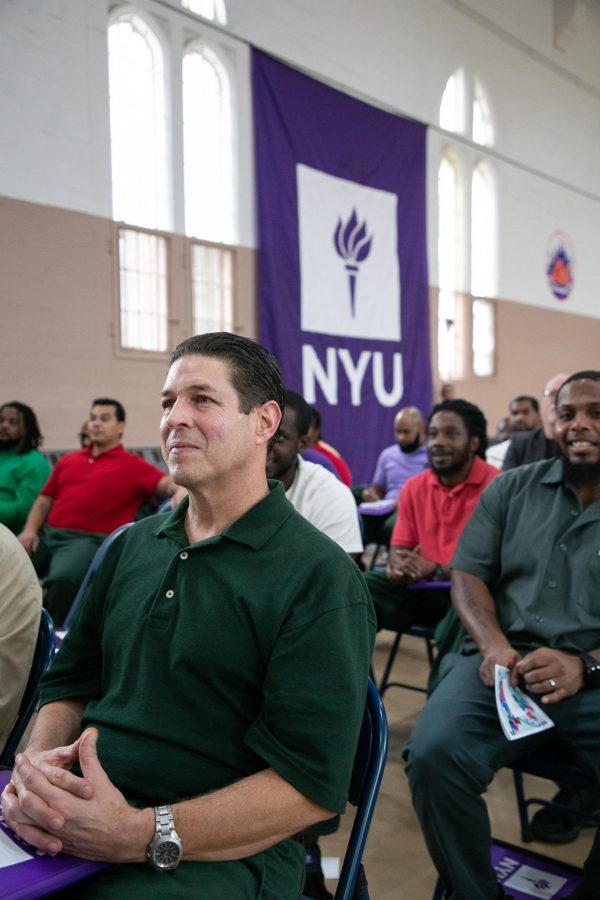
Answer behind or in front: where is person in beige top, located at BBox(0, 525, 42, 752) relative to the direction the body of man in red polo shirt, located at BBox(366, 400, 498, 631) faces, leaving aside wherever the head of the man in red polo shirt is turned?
in front

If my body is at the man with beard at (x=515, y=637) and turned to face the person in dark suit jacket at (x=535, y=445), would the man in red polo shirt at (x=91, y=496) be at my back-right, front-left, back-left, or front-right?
front-left

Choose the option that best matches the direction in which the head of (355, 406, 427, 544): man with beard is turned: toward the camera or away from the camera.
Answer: toward the camera

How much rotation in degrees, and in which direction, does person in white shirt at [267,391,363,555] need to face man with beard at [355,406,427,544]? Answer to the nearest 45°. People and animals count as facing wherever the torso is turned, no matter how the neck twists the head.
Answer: approximately 135° to their right

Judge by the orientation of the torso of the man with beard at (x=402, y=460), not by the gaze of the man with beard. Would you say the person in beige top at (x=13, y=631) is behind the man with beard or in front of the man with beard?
in front

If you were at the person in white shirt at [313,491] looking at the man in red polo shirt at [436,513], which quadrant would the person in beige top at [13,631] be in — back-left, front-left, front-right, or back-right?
back-right

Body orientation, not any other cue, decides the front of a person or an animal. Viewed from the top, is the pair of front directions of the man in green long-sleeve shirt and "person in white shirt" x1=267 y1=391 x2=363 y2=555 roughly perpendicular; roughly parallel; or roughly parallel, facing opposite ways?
roughly parallel

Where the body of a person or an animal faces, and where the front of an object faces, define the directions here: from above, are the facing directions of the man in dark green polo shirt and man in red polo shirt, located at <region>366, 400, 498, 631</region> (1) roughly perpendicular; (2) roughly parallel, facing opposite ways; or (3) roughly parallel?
roughly parallel

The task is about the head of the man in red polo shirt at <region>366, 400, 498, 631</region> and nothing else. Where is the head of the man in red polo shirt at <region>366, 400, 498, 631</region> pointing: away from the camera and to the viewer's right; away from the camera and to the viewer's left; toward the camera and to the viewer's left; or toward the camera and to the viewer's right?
toward the camera and to the viewer's left
